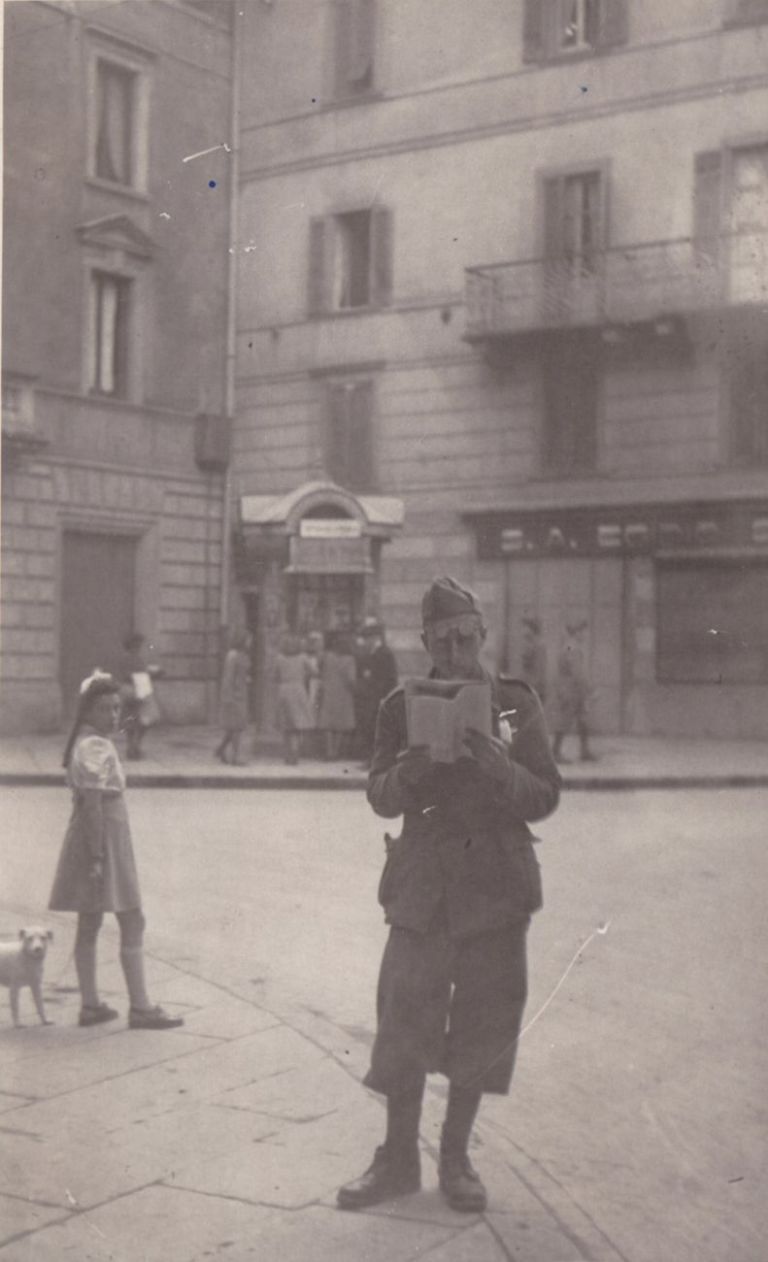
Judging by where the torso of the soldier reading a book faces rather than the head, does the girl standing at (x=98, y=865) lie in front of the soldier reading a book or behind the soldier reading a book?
behind

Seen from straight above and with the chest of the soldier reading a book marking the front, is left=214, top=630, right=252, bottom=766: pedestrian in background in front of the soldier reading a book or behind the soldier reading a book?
behind

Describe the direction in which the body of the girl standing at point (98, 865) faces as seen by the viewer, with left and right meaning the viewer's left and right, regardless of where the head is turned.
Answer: facing to the right of the viewer

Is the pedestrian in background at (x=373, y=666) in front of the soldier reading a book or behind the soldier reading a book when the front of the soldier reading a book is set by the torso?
behind

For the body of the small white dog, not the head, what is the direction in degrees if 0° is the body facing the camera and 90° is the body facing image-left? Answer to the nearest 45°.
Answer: approximately 315°
